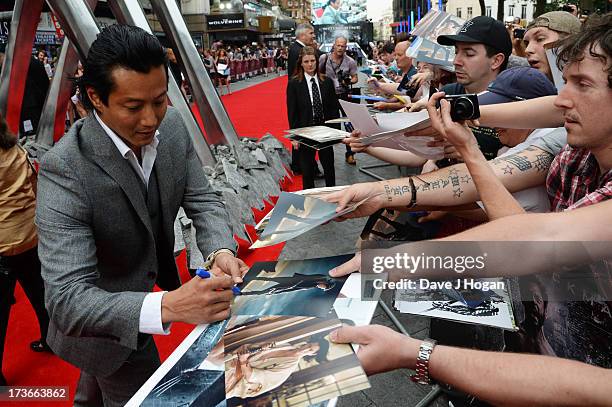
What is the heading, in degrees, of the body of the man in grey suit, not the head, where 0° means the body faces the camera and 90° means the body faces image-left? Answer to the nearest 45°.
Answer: approximately 315°

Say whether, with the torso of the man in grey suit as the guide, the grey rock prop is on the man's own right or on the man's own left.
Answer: on the man's own left
